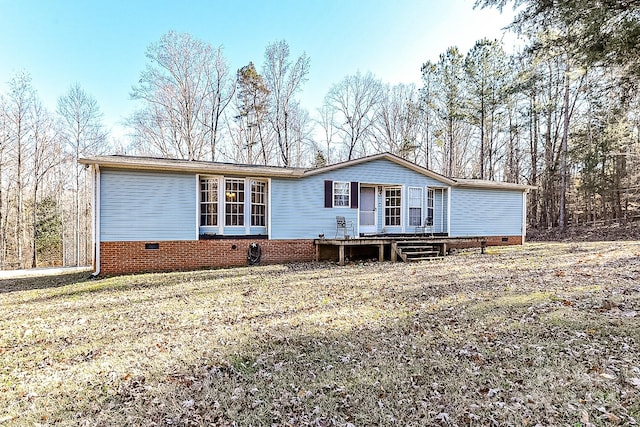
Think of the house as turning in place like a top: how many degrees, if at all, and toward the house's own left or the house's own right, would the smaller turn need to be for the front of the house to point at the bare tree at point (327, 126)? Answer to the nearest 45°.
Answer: approximately 135° to the house's own left

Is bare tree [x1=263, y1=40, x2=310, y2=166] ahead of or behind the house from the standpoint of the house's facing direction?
behind

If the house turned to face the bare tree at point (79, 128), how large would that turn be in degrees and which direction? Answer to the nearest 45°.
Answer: approximately 180°

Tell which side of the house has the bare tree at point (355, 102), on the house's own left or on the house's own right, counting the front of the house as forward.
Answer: on the house's own left

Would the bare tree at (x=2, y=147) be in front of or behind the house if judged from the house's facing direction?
behind

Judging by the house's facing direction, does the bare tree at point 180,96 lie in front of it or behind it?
behind

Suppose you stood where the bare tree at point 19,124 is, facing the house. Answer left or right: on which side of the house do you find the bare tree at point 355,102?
left

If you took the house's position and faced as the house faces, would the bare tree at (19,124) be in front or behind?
behind

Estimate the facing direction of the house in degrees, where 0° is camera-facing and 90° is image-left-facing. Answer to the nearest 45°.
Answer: approximately 315°
